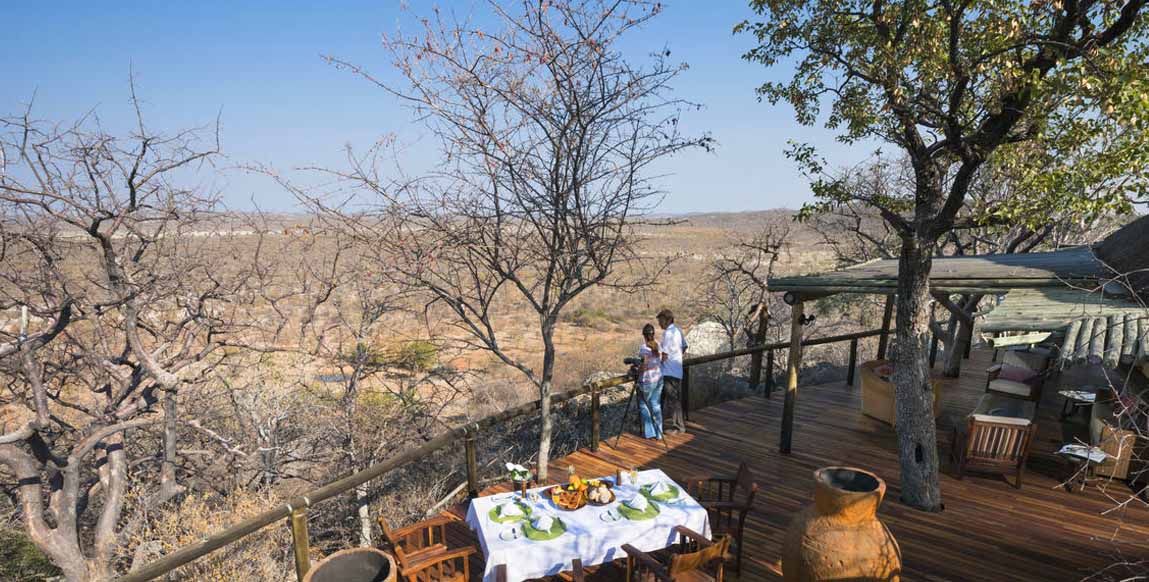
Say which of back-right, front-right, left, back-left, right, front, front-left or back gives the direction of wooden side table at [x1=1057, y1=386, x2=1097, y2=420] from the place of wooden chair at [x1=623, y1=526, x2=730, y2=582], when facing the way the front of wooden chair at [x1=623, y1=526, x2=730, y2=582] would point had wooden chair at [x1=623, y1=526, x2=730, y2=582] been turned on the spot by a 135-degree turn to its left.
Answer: back-left

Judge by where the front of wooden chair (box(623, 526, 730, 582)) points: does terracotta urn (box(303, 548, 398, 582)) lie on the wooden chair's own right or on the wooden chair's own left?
on the wooden chair's own left

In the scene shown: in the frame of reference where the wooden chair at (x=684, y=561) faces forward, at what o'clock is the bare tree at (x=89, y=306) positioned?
The bare tree is roughly at 11 o'clock from the wooden chair.

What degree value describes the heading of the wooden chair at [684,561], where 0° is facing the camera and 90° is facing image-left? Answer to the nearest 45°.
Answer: approximately 135°

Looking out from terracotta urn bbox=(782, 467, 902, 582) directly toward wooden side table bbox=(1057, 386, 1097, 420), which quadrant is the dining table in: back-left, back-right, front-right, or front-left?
back-left

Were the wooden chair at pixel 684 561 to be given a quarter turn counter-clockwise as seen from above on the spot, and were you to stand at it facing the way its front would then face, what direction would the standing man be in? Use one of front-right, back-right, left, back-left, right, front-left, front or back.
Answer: back-right

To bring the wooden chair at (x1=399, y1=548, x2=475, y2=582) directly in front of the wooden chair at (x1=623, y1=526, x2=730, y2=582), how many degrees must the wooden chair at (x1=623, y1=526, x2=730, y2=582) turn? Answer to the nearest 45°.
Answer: approximately 45° to its left

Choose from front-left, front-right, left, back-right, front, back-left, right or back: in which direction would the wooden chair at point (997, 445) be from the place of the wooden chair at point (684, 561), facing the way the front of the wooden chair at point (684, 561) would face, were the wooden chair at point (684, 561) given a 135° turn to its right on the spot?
front-left

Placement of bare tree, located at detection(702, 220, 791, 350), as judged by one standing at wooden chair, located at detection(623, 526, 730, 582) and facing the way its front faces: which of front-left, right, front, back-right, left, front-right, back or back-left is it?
front-right

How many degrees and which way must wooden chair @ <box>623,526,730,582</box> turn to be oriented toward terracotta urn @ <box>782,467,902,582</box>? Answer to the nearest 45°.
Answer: approximately 135° to its right

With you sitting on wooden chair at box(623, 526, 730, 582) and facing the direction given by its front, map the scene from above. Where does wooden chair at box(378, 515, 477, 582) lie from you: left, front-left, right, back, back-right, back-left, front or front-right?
front-left

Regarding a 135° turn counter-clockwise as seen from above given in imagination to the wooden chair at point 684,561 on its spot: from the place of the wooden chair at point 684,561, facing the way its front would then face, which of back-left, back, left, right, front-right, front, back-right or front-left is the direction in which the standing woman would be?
back
